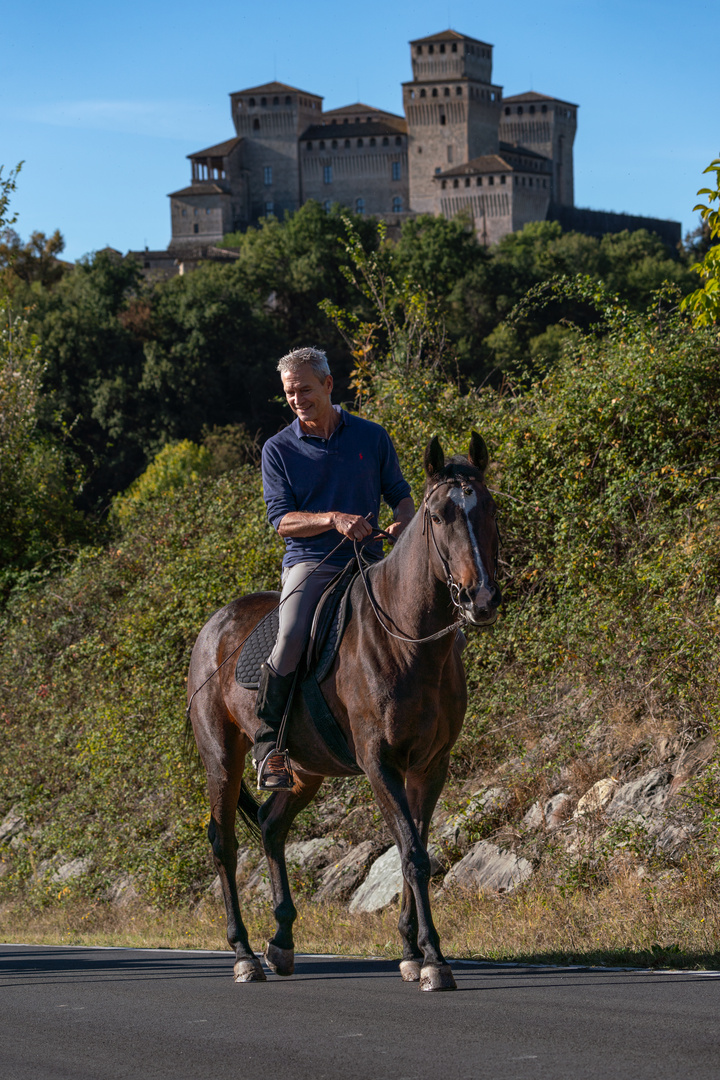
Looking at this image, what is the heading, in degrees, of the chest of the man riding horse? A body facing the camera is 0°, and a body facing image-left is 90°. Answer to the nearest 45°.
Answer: approximately 315°

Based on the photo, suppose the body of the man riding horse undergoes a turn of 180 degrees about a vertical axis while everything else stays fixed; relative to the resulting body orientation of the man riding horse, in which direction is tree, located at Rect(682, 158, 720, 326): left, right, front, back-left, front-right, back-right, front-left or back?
right

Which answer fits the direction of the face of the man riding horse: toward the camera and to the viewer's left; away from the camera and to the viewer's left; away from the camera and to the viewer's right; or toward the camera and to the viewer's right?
toward the camera and to the viewer's left

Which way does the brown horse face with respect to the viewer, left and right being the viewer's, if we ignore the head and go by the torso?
facing the viewer and to the right of the viewer

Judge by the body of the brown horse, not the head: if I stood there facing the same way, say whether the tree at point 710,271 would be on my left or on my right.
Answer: on my left
